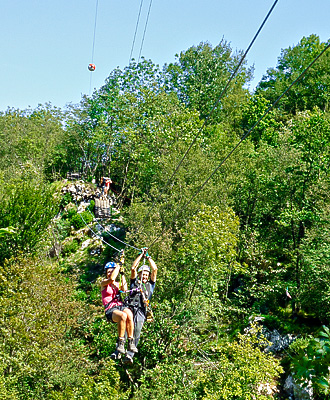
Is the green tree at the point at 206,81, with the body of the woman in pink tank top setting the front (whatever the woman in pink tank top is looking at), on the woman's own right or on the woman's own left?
on the woman's own left

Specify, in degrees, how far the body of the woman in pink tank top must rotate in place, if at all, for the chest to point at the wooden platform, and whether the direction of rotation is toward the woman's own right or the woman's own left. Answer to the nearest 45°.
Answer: approximately 135° to the woman's own left

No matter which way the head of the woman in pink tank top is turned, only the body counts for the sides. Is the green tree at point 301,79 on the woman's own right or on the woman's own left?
on the woman's own left

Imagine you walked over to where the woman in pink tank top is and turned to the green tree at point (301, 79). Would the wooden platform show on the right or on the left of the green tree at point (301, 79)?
left

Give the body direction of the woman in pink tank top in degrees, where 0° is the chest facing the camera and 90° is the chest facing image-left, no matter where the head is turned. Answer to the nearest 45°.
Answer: approximately 315°

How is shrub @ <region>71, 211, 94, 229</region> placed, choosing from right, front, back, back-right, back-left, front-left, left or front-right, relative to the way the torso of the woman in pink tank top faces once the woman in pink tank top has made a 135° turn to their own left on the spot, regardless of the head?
front

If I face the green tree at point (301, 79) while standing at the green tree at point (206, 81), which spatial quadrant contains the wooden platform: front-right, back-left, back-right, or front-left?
back-right
